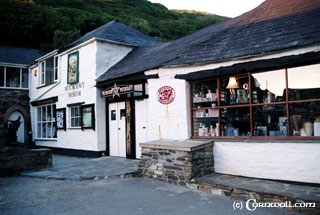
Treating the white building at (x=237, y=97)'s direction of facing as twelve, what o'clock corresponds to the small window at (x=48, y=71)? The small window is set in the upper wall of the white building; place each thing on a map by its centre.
The small window is roughly at 3 o'clock from the white building.

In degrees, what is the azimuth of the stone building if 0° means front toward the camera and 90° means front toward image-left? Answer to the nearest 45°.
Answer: approximately 0°

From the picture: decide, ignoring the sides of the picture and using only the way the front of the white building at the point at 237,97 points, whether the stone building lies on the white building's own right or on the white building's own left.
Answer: on the white building's own right

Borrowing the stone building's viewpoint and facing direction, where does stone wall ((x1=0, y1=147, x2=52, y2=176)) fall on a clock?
The stone wall is roughly at 12 o'clock from the stone building.

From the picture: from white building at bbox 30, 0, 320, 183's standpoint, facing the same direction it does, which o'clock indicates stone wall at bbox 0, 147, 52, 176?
The stone wall is roughly at 2 o'clock from the white building.

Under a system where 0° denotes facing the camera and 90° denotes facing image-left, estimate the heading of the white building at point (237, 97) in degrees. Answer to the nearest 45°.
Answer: approximately 45°
